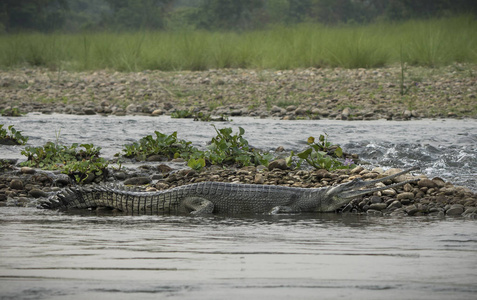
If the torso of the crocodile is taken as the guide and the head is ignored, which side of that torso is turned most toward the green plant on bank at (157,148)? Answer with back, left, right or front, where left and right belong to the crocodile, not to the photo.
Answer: left

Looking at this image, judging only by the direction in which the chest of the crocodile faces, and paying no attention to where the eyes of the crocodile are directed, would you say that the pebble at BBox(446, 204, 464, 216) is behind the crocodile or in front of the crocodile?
in front

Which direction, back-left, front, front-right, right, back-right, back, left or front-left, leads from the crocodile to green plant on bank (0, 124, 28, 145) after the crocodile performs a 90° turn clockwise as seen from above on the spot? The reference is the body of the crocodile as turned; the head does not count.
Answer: back-right

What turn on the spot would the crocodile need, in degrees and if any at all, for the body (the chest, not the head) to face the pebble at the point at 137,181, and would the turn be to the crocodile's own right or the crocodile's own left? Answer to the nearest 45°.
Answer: approximately 135° to the crocodile's own left

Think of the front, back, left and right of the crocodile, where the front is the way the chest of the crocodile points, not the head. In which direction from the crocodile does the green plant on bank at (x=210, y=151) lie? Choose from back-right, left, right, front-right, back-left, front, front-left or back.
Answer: left

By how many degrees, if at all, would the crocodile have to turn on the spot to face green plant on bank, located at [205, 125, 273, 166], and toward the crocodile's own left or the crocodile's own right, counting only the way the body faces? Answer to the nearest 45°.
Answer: approximately 90° to the crocodile's own left

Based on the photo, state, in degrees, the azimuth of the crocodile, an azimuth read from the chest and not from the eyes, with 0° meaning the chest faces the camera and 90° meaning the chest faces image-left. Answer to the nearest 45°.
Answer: approximately 270°

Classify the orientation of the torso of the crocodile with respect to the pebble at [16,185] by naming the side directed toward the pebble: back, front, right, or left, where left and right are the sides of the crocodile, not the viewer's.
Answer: back
